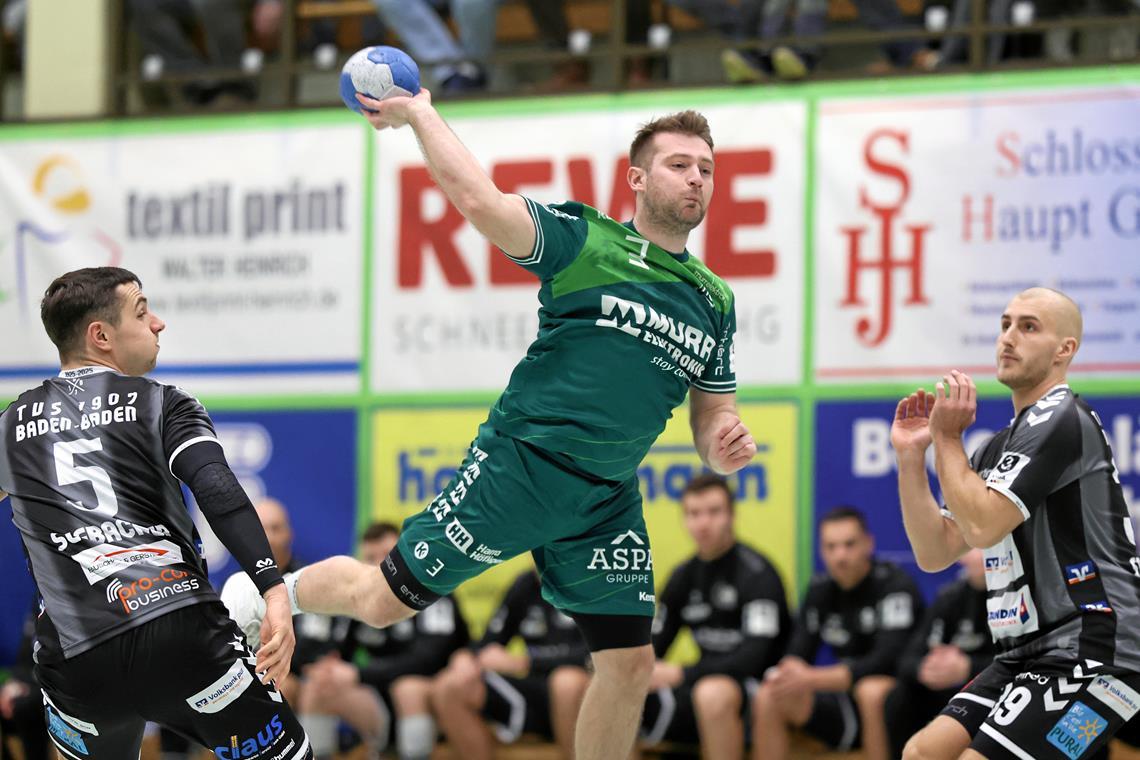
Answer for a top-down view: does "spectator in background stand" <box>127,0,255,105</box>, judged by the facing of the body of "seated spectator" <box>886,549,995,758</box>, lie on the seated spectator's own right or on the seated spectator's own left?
on the seated spectator's own right

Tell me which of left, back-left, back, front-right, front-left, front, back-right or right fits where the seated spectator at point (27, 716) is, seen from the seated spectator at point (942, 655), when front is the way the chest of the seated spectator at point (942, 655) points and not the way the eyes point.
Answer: front-right

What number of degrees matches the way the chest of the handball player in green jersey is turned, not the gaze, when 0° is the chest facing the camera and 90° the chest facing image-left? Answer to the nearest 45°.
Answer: approximately 315°

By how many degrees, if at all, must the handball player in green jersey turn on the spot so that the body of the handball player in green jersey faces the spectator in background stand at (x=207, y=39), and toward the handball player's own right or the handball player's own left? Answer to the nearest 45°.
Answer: approximately 135° to the handball player's own left

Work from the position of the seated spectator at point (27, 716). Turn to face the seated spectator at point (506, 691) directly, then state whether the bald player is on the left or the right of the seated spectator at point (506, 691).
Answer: right

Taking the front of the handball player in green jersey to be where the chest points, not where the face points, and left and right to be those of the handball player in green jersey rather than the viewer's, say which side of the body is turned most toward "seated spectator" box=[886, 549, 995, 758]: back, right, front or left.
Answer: left

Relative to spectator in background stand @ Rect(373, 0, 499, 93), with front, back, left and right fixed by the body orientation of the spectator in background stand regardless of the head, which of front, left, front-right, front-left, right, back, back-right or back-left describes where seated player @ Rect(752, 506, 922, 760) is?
front-left

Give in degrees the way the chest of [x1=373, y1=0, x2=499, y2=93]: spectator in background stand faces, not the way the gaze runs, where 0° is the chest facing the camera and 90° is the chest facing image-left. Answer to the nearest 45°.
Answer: approximately 0°
